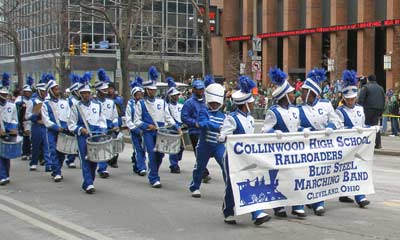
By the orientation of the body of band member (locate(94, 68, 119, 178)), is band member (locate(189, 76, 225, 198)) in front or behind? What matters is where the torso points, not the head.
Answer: in front

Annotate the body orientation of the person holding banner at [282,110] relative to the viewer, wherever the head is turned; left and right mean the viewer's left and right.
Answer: facing the viewer and to the right of the viewer

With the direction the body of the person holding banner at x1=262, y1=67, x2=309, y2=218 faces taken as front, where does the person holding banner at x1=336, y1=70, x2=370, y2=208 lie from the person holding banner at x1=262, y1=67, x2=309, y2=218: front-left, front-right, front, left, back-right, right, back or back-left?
left

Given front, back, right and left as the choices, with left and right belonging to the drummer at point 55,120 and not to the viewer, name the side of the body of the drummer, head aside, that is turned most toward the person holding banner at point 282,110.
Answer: front

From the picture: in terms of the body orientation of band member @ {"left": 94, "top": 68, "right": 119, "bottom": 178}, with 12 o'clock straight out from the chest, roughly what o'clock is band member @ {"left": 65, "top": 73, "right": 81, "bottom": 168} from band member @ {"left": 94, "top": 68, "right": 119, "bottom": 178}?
band member @ {"left": 65, "top": 73, "right": 81, "bottom": 168} is roughly at 6 o'clock from band member @ {"left": 94, "top": 68, "right": 119, "bottom": 178}.

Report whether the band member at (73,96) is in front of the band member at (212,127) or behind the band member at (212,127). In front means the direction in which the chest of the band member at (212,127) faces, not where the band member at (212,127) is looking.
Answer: behind

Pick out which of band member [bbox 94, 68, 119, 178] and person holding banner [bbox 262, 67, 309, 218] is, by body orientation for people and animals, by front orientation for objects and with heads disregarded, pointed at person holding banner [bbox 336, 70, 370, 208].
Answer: the band member

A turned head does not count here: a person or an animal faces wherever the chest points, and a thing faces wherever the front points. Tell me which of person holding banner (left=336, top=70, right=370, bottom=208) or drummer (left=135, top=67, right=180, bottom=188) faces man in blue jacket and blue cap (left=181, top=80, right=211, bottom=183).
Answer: the drummer

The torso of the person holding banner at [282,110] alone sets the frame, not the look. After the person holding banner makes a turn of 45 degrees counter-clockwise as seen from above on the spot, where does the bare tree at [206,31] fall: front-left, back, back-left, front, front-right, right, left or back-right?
left
